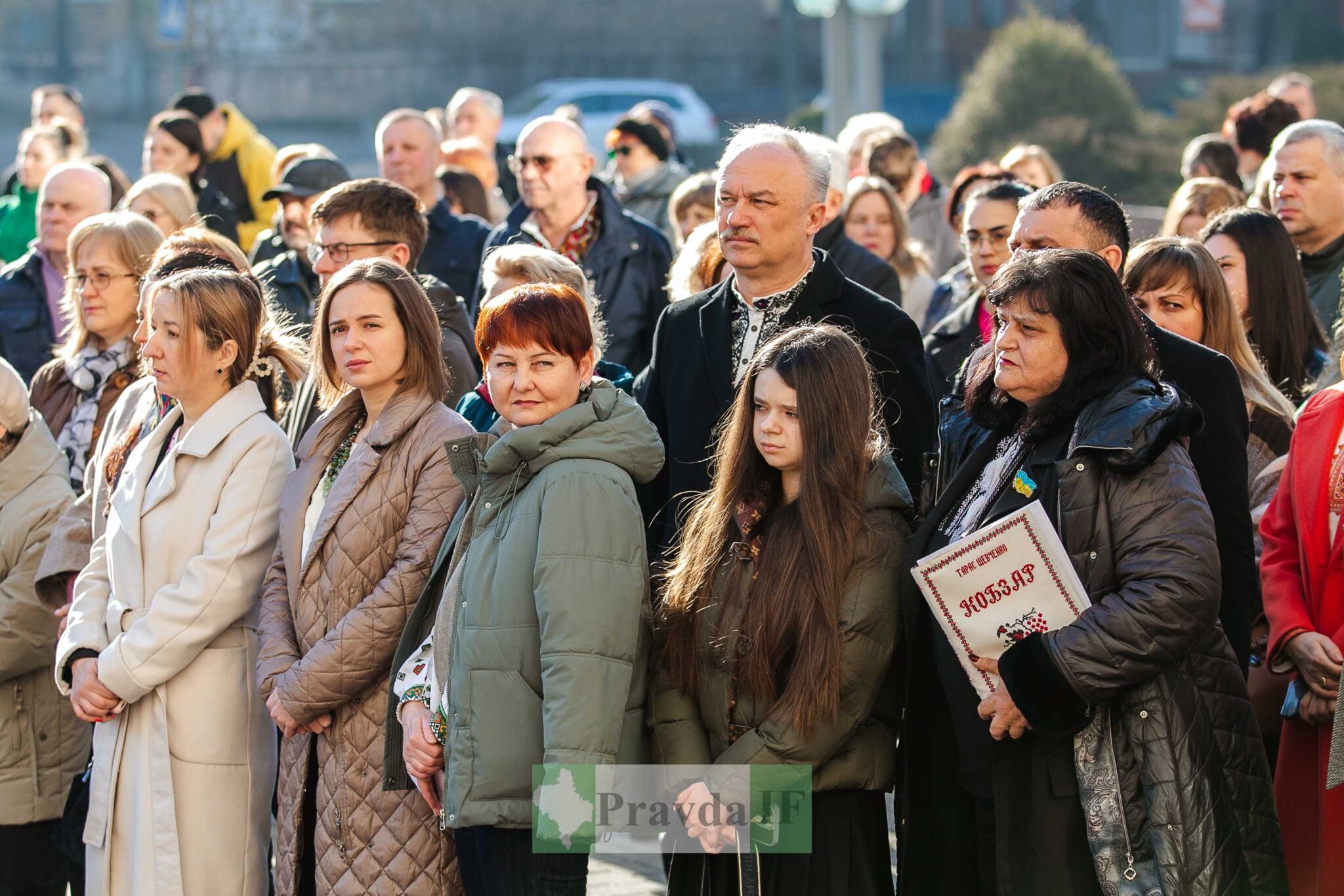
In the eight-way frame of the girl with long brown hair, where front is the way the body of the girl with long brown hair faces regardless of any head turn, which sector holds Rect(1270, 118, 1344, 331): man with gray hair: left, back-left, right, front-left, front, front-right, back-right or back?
back

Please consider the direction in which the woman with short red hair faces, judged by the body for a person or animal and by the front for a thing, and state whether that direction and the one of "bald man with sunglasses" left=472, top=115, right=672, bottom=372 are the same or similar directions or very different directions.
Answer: same or similar directions

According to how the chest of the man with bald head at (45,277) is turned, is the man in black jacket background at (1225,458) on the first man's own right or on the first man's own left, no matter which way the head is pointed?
on the first man's own left

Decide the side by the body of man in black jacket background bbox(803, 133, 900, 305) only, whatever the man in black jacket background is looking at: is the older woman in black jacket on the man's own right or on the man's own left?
on the man's own left

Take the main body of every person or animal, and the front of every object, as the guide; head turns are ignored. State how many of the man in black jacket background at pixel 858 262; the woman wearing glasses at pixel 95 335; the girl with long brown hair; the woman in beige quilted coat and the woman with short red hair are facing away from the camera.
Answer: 0

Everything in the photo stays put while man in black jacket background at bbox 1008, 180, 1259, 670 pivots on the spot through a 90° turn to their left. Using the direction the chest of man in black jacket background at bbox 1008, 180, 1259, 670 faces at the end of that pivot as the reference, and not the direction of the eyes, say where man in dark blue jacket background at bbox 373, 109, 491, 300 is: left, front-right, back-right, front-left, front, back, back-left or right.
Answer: back

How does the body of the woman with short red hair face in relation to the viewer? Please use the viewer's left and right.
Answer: facing the viewer and to the left of the viewer

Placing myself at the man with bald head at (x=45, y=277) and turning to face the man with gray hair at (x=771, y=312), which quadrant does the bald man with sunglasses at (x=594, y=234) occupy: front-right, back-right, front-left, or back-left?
front-left

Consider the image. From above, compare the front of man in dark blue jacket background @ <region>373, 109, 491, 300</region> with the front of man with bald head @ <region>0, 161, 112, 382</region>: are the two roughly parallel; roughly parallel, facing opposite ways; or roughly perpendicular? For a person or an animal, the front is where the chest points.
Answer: roughly parallel

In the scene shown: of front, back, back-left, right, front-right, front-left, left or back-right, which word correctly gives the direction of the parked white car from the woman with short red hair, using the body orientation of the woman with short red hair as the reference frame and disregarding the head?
back-right

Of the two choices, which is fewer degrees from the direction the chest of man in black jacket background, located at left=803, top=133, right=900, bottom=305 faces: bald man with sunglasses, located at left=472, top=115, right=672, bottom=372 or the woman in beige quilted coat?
the woman in beige quilted coat

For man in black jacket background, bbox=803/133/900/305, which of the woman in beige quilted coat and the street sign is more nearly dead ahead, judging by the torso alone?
the woman in beige quilted coat

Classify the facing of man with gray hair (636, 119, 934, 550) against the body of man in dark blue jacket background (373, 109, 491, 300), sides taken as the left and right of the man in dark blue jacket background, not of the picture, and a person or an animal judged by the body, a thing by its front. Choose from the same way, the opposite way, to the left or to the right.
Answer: the same way

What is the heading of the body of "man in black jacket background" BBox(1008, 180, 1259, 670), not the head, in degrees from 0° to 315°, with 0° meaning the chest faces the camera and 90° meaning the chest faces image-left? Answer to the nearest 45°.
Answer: approximately 45°

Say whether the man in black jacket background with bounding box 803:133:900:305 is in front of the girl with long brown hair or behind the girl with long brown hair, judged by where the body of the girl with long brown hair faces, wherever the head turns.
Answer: behind

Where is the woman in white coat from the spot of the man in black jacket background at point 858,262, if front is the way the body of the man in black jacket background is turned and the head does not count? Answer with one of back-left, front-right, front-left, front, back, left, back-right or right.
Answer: front

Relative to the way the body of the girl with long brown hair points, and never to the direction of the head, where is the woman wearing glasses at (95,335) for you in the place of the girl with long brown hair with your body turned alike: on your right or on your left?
on your right

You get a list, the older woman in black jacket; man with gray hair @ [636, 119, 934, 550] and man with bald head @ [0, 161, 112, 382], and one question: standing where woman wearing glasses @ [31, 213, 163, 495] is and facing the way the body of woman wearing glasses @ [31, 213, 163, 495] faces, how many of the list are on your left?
2

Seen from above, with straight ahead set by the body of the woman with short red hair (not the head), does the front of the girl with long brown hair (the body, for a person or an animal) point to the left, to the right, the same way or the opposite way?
the same way

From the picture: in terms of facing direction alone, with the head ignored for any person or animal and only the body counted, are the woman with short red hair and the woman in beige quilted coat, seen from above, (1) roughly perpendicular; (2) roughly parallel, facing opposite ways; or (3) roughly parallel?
roughly parallel
